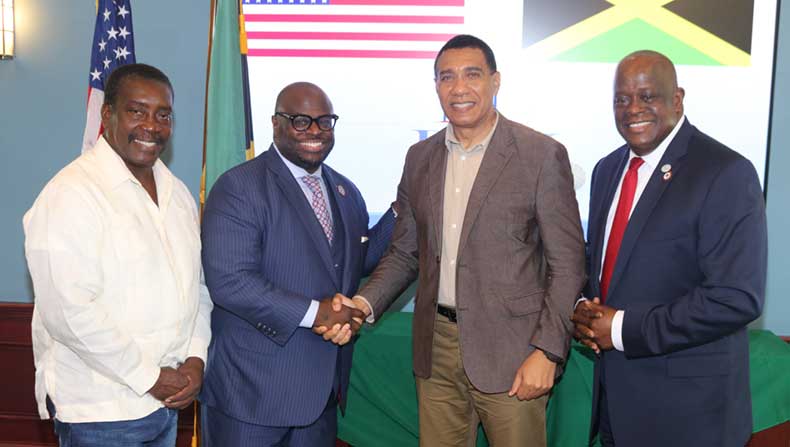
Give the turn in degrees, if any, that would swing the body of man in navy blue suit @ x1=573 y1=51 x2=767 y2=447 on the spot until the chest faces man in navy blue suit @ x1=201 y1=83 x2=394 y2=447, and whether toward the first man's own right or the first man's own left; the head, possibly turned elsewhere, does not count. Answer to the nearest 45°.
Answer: approximately 45° to the first man's own right

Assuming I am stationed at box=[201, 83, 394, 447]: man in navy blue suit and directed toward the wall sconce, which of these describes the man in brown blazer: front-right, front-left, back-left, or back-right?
back-right

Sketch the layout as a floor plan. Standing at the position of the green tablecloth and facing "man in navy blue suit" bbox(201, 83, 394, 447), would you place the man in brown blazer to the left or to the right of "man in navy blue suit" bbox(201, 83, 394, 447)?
left

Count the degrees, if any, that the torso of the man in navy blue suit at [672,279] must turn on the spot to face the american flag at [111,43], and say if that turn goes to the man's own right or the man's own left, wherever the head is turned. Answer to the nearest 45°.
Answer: approximately 45° to the man's own right

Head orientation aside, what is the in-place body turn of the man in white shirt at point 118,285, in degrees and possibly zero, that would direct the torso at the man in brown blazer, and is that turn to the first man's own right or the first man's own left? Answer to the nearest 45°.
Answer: approximately 45° to the first man's own left

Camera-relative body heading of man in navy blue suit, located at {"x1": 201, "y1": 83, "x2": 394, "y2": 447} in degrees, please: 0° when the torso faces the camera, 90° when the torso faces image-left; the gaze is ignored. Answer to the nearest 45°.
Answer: approximately 315°

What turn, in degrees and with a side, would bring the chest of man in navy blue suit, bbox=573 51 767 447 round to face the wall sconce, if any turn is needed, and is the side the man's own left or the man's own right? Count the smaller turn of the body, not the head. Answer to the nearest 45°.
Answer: approximately 45° to the man's own right

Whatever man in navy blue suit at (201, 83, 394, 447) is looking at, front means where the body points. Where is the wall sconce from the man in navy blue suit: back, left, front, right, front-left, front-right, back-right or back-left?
back

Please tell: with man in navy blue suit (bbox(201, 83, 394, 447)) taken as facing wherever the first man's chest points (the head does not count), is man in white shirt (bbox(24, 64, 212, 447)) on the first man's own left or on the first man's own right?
on the first man's own right
